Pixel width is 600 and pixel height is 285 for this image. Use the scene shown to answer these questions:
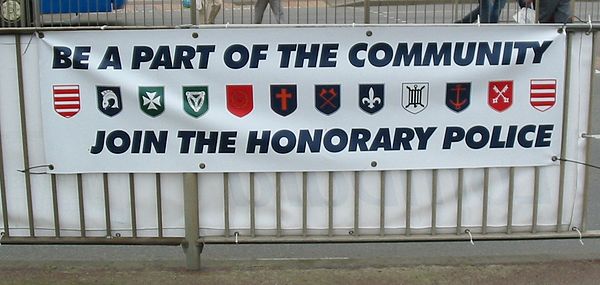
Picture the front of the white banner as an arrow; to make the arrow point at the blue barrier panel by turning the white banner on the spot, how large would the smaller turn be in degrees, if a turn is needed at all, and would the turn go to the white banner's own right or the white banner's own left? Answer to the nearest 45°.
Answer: approximately 135° to the white banner's own right

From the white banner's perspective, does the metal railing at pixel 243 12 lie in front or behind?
behind

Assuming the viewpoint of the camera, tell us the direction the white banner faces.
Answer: facing the viewer
